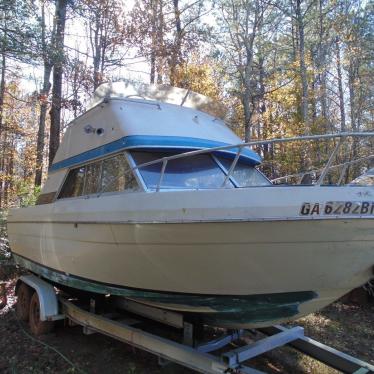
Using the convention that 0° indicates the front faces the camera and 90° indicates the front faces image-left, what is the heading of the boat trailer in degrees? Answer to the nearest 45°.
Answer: approximately 315°

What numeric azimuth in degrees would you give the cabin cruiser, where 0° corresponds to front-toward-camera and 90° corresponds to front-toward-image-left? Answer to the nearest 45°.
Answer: approximately 315°

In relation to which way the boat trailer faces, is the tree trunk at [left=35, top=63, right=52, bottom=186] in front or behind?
behind

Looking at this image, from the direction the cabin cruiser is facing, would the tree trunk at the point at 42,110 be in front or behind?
behind

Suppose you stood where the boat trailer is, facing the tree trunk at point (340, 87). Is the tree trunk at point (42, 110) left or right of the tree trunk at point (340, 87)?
left
